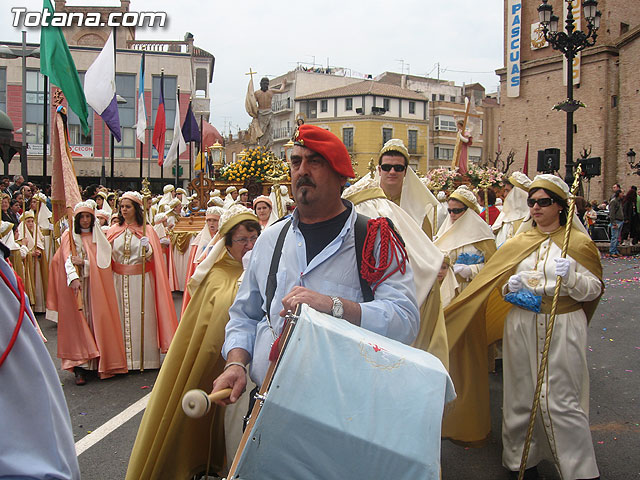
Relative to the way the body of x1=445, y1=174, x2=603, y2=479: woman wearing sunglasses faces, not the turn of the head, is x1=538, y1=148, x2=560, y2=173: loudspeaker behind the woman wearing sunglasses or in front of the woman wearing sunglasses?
behind

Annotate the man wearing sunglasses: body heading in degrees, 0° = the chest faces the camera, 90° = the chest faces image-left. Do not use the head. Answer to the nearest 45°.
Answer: approximately 0°

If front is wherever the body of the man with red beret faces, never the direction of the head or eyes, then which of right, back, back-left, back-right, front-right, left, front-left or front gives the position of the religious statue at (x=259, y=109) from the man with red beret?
back-right
